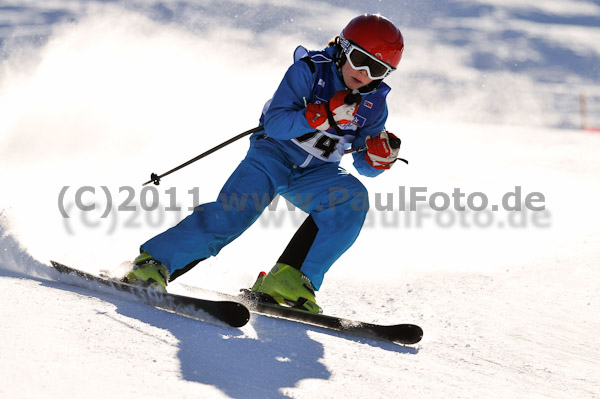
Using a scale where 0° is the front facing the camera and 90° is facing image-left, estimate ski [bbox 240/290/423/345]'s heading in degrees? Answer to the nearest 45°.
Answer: approximately 315°

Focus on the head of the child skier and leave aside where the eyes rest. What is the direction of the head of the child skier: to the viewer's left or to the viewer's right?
to the viewer's right

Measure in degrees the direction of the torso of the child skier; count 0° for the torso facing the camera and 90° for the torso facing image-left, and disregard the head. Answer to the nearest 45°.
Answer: approximately 315°
